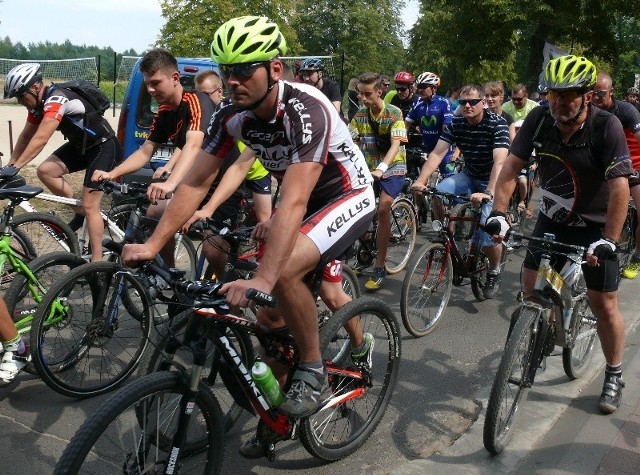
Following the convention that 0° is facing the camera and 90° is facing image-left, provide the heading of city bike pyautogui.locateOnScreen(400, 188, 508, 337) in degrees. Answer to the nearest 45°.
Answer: approximately 45°

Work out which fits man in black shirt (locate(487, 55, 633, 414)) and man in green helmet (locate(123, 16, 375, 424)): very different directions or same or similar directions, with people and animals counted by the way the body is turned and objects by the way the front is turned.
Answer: same or similar directions

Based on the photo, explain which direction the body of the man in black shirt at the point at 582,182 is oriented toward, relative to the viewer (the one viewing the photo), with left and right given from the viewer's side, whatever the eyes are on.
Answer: facing the viewer and to the left of the viewer

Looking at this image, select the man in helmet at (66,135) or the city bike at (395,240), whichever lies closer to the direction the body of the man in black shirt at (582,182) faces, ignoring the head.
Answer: the man in helmet

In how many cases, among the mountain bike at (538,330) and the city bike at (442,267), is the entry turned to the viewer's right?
0

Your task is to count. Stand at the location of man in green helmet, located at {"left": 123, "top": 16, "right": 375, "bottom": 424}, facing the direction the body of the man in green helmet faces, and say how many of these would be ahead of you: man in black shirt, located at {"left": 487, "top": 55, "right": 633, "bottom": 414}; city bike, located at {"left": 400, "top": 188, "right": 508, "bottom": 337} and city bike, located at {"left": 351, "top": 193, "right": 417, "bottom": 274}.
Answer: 0

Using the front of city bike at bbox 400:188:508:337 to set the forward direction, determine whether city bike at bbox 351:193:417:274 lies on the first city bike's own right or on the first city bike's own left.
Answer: on the first city bike's own right

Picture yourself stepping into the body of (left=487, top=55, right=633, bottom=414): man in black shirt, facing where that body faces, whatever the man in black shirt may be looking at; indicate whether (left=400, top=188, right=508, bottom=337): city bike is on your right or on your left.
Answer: on your right

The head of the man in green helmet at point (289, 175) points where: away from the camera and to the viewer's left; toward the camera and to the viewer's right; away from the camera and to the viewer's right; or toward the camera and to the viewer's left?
toward the camera and to the viewer's left

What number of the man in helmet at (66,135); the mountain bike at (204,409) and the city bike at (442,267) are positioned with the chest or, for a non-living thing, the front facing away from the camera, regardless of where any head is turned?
0

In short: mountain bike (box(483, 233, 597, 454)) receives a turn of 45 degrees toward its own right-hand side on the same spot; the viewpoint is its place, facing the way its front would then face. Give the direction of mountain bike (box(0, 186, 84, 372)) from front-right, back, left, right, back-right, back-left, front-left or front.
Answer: front

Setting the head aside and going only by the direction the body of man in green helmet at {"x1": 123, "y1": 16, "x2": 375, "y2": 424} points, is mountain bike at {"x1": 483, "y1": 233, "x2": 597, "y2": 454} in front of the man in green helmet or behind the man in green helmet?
behind

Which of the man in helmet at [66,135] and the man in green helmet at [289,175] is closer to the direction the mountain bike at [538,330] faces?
the man in green helmet

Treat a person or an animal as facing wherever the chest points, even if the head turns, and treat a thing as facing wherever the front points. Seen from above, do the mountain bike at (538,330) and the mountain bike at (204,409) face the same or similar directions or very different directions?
same or similar directions
